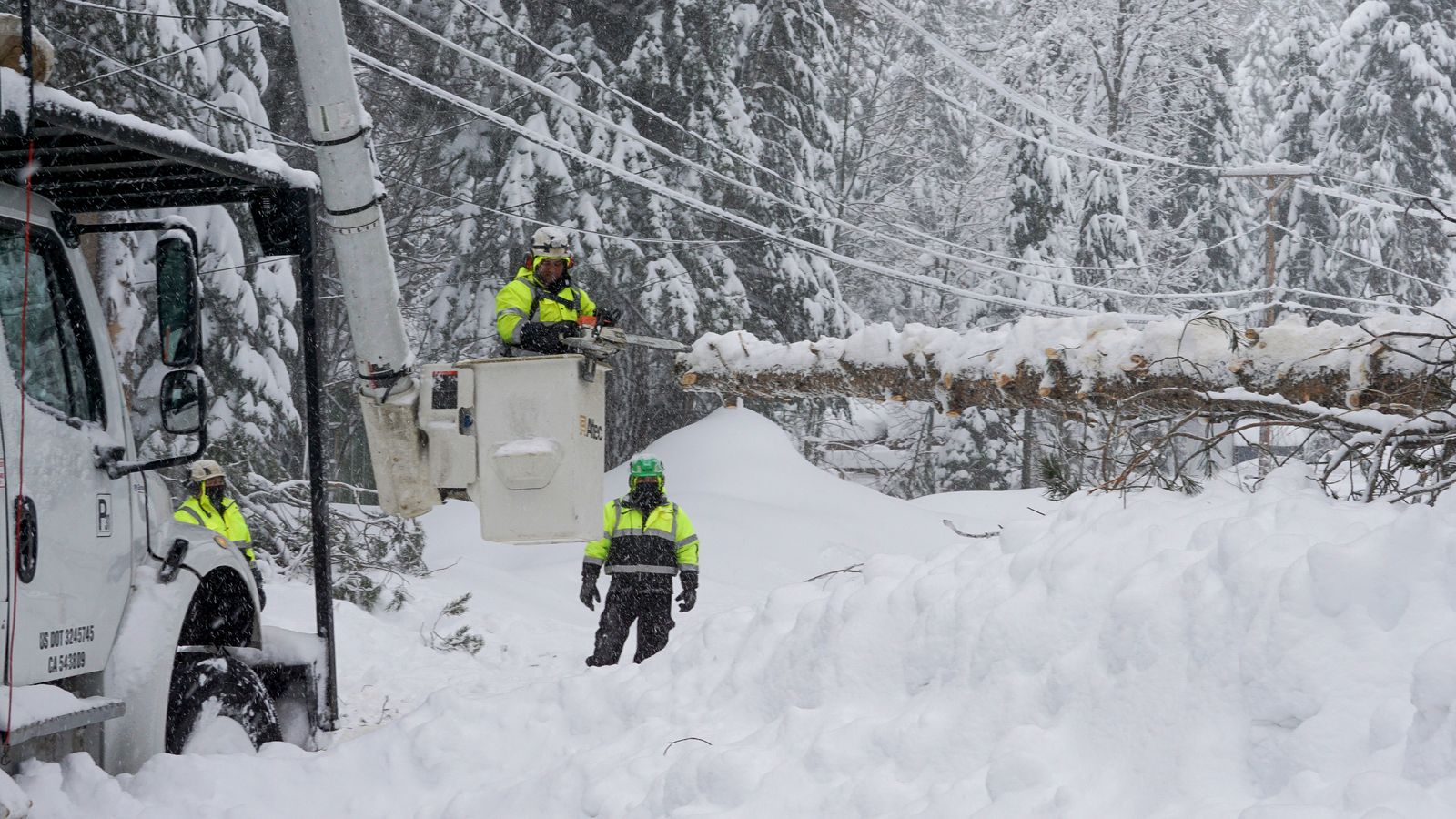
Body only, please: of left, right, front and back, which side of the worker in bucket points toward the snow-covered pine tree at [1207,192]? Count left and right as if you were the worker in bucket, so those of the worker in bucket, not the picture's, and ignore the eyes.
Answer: left

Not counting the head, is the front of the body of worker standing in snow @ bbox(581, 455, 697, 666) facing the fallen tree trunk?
no

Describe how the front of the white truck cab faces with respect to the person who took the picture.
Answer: facing away from the viewer and to the right of the viewer

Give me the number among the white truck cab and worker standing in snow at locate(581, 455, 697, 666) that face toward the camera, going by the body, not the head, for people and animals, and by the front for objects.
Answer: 1

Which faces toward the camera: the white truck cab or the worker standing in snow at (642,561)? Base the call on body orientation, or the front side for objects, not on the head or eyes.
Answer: the worker standing in snow

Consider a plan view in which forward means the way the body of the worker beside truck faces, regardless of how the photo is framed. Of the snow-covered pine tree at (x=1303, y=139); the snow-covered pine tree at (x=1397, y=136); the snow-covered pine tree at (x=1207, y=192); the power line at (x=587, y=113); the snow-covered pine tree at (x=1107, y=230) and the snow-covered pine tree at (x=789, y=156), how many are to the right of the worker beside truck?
0

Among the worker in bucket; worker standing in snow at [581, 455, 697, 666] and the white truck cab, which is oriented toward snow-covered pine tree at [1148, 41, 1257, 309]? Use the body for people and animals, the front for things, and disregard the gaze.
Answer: the white truck cab

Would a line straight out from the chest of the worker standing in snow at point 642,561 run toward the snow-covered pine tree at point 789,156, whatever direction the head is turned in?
no

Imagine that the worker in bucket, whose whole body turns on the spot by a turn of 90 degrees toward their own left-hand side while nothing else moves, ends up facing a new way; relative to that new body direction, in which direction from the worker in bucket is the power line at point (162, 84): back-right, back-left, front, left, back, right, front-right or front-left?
left

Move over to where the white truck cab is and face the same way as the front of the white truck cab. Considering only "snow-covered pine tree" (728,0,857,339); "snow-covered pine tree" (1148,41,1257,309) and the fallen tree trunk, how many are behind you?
0

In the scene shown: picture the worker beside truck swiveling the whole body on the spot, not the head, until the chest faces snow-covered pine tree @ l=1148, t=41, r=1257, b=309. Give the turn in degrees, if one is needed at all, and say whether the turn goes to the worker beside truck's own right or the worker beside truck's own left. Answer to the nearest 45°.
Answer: approximately 90° to the worker beside truck's own left

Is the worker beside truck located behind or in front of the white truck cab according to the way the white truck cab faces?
in front

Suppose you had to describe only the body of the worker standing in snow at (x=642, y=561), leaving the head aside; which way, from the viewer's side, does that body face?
toward the camera

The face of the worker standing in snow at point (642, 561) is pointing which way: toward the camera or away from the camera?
toward the camera

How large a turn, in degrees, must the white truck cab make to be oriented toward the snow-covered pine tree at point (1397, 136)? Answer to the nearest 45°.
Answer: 0° — it already faces it

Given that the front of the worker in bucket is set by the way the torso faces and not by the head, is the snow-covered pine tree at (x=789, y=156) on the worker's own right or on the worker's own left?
on the worker's own left

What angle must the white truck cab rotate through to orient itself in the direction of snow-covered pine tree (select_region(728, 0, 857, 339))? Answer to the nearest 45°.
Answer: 0° — it already faces it
